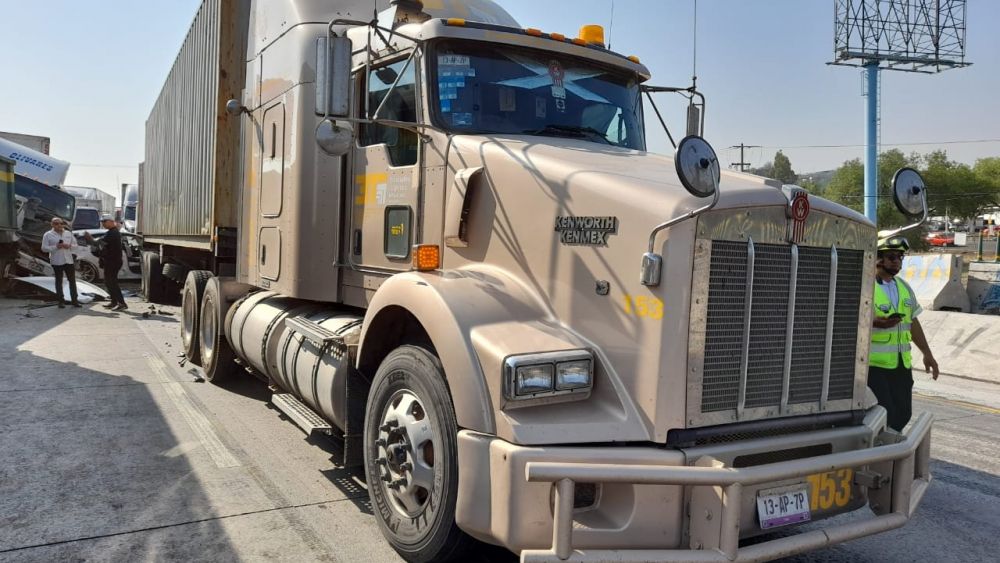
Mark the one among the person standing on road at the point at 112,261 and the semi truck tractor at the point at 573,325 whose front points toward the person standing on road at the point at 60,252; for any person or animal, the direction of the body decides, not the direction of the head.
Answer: the person standing on road at the point at 112,261

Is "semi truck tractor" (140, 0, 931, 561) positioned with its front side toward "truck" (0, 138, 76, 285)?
no

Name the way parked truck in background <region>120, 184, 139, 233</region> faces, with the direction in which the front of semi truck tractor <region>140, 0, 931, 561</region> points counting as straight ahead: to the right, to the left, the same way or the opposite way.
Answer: the same way

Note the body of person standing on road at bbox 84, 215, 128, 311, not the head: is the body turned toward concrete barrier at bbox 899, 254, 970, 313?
no

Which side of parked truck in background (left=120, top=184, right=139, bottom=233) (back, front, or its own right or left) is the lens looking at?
front

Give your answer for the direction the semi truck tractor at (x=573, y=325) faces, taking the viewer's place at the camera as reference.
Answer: facing the viewer and to the right of the viewer

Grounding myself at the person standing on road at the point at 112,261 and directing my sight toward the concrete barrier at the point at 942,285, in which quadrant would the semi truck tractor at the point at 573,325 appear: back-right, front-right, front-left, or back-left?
front-right

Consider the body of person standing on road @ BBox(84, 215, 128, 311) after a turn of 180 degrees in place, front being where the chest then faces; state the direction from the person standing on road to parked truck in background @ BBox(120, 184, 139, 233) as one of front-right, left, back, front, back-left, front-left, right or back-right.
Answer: left

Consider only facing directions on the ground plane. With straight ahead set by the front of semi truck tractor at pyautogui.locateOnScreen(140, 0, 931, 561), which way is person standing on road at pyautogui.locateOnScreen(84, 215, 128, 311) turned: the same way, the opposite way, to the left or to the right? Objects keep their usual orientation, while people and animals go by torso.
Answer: to the right

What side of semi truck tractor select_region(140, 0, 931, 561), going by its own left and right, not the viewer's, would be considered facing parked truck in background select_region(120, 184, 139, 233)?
back

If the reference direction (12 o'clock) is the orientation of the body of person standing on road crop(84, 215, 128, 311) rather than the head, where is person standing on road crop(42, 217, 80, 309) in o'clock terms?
person standing on road crop(42, 217, 80, 309) is roughly at 12 o'clock from person standing on road crop(84, 215, 128, 311).

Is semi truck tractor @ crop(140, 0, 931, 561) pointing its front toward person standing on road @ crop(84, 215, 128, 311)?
no

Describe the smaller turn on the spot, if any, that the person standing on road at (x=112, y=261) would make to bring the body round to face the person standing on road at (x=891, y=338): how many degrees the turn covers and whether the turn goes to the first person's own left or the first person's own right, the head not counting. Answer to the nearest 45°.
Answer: approximately 90° to the first person's own left

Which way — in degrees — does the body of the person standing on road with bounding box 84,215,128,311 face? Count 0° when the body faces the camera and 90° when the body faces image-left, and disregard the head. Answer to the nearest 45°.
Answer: approximately 90°

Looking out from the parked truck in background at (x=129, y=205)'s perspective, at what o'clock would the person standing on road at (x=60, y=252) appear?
The person standing on road is roughly at 12 o'clock from the parked truck in background.
